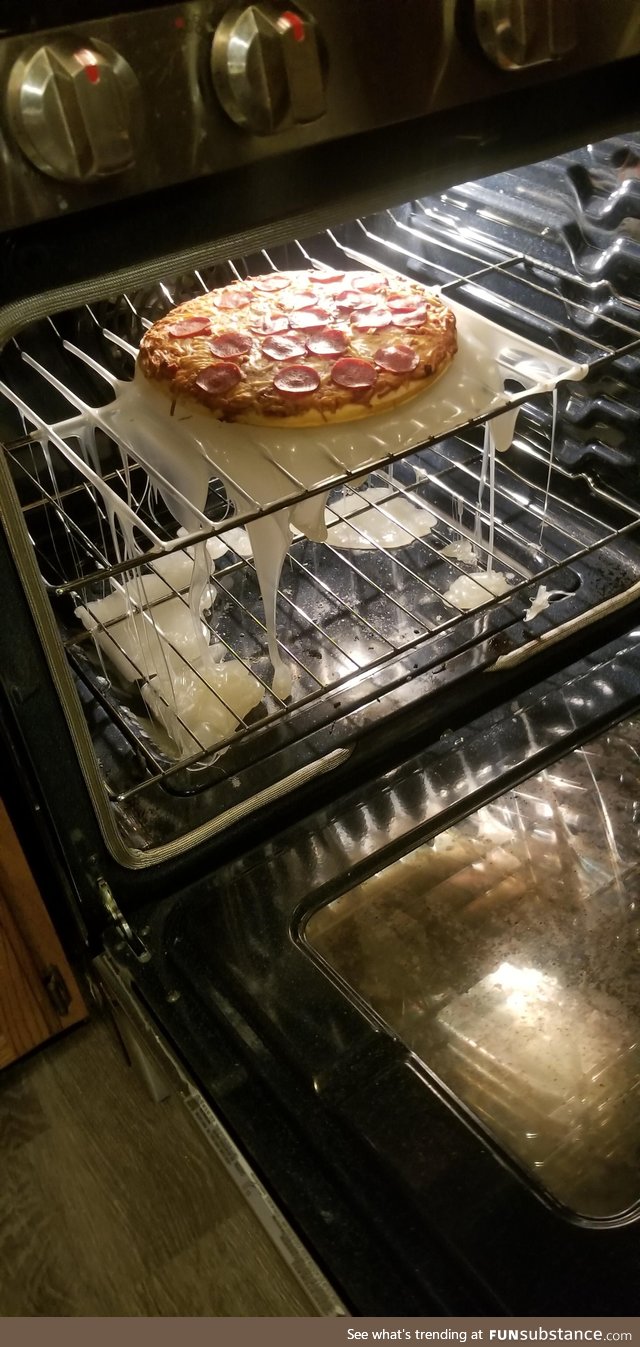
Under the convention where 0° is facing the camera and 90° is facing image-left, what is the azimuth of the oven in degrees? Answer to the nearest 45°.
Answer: approximately 315°

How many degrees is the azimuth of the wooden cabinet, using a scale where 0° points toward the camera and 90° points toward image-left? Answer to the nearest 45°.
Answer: approximately 315°
